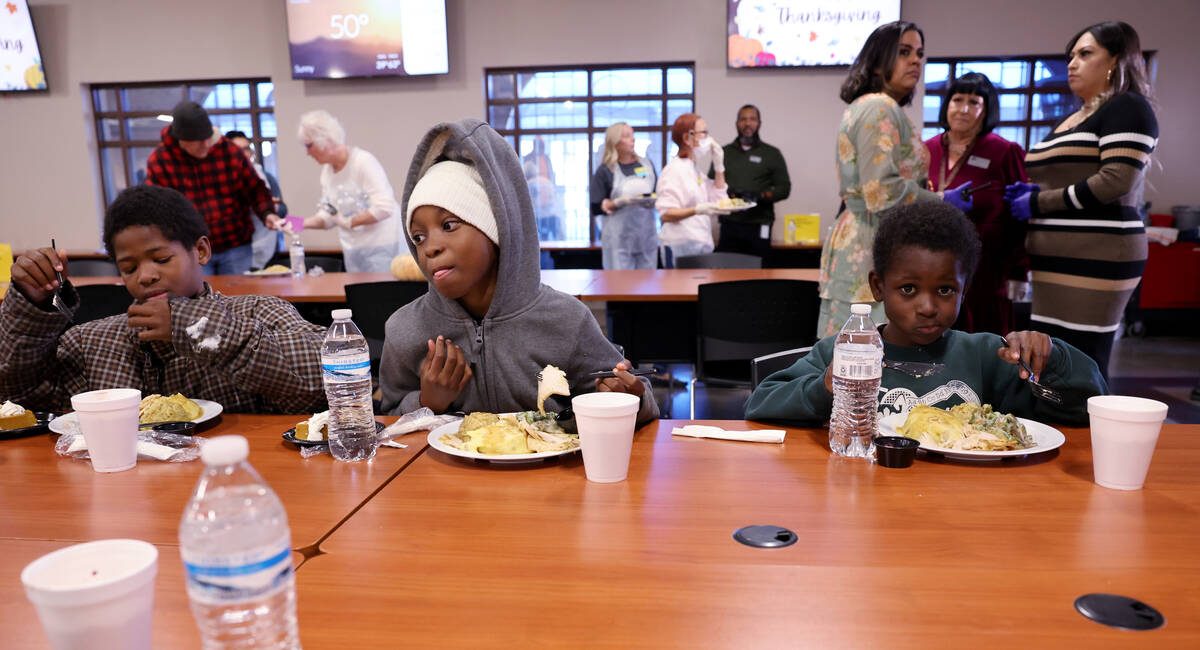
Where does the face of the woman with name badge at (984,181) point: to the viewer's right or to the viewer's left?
to the viewer's left

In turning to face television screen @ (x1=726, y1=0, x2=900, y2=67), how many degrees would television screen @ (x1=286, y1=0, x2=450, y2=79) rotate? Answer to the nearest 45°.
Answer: approximately 45° to its left

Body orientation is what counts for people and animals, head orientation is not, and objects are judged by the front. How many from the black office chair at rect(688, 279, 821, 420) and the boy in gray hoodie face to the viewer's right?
0

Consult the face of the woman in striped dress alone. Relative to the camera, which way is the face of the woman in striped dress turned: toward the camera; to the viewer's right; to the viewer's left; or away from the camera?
to the viewer's left

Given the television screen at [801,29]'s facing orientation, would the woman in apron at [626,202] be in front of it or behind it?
in front

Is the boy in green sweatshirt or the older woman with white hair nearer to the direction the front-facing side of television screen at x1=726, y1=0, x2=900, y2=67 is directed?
the boy in green sweatshirt

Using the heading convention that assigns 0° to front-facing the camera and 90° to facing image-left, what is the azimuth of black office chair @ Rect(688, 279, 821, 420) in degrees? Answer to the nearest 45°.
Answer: approximately 180°

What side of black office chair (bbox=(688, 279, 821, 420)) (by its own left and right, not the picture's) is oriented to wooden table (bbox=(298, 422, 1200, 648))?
back

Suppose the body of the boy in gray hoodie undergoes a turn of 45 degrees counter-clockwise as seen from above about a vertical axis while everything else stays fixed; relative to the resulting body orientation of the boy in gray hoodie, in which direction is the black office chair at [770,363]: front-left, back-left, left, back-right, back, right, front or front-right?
front-left

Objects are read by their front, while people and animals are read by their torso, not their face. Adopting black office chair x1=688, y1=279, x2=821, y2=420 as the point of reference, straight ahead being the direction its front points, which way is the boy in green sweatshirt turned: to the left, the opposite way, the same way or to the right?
the opposite way

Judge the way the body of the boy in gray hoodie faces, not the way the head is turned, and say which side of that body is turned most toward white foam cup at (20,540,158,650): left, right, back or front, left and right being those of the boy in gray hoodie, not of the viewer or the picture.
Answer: front

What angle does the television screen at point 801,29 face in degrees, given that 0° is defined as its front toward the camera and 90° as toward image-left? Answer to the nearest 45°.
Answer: approximately 0°

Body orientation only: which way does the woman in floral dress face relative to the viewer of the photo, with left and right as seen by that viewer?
facing to the right of the viewer

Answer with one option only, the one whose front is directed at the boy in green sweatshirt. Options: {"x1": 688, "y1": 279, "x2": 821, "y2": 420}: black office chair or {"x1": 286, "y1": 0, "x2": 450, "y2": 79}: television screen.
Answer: the television screen

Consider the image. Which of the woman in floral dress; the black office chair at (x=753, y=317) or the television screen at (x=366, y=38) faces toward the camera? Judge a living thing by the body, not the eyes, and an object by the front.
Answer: the television screen
